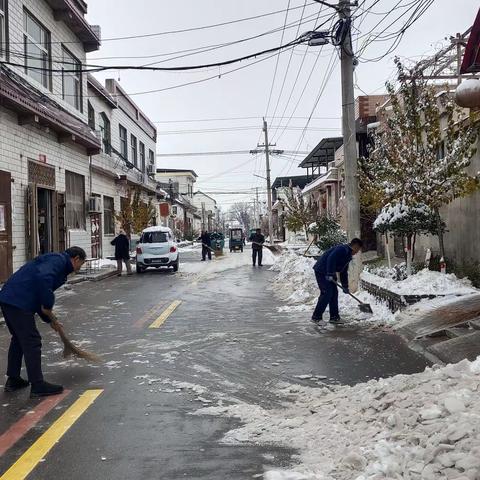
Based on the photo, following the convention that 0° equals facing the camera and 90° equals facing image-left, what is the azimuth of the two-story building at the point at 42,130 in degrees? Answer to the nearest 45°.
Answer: approximately 315°

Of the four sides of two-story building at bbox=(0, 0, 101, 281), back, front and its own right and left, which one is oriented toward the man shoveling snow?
front

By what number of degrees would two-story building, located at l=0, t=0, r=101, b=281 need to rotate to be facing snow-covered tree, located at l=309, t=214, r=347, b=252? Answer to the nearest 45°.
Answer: approximately 45° to its left

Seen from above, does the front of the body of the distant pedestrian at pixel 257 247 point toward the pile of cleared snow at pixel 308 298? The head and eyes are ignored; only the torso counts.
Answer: yes

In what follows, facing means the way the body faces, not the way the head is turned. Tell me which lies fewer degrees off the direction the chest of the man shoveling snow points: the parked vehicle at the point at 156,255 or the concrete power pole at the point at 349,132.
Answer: the concrete power pole

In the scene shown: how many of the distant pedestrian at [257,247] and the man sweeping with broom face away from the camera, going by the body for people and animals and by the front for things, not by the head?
0
